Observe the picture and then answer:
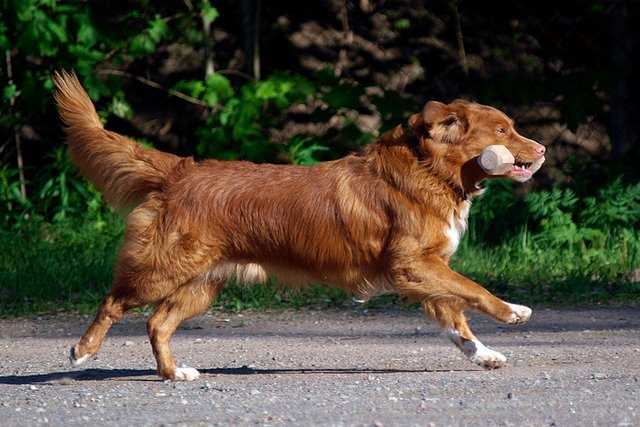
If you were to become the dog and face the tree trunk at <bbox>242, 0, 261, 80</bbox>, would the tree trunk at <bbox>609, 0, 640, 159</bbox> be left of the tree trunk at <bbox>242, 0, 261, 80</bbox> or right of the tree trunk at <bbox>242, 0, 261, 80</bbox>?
right

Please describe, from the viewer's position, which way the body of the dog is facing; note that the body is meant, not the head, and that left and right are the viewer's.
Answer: facing to the right of the viewer

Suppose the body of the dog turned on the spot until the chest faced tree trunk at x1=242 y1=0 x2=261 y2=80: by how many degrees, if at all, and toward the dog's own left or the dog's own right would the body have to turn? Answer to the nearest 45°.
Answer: approximately 90° to the dog's own left

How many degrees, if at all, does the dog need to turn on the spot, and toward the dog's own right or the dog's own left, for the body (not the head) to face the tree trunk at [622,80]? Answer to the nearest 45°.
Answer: approximately 45° to the dog's own left
